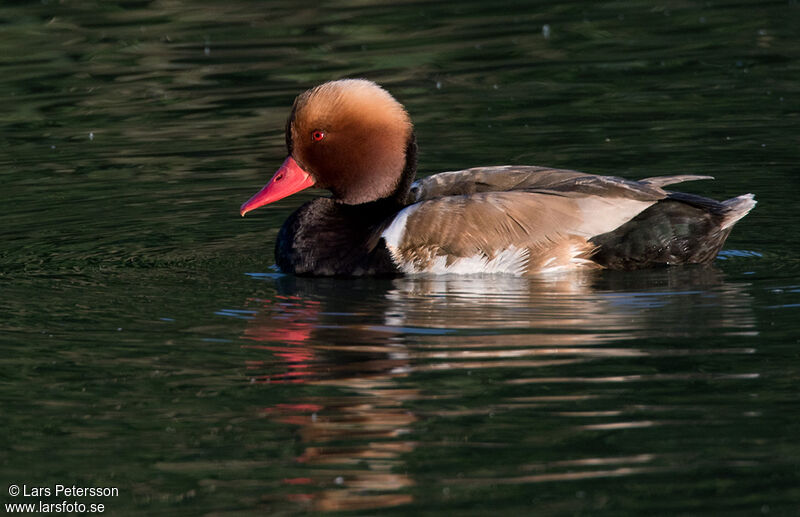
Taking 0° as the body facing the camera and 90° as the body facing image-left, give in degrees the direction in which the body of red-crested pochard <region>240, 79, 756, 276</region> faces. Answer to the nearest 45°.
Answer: approximately 90°
